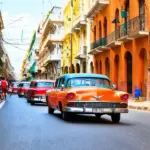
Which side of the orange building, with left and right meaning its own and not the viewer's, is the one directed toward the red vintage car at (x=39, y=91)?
front

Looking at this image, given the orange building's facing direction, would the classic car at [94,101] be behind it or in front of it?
in front

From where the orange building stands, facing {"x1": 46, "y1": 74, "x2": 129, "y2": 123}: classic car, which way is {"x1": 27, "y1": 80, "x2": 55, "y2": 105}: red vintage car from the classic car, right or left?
right

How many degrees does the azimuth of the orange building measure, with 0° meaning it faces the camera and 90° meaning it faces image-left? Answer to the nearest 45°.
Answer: approximately 45°
